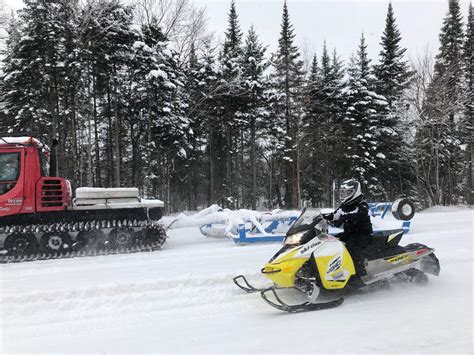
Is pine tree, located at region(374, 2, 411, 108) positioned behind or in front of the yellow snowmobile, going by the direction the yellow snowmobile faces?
behind

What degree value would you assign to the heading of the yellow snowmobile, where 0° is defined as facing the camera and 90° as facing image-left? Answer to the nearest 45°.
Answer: approximately 45°

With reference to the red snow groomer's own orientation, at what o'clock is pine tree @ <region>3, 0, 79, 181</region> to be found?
The pine tree is roughly at 3 o'clock from the red snow groomer.

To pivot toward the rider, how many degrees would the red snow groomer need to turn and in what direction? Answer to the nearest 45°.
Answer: approximately 135° to its left

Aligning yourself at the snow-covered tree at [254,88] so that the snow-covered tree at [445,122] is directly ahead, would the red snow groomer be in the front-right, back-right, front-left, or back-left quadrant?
back-right

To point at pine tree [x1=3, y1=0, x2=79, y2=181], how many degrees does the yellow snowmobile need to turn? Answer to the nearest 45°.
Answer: approximately 90° to its right

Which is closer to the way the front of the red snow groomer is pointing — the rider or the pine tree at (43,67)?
the pine tree

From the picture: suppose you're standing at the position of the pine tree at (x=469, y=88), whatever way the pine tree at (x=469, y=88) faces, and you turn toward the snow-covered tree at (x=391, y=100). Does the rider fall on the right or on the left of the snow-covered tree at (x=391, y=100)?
left

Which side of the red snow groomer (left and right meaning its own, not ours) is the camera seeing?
left

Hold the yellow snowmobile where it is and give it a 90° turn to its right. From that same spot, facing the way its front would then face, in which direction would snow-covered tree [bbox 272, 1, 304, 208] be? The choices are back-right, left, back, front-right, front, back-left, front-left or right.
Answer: front-right

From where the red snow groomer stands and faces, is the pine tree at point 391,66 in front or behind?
behind

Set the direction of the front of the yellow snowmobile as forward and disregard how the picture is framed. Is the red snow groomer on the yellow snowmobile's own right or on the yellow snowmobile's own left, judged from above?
on the yellow snowmobile's own right

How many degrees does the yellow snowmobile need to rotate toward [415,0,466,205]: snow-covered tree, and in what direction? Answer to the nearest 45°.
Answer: approximately 135° to its right
